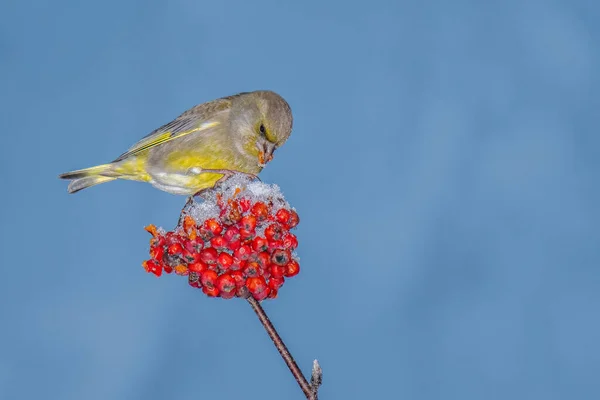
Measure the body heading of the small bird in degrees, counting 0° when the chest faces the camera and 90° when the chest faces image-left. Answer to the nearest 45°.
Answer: approximately 270°
